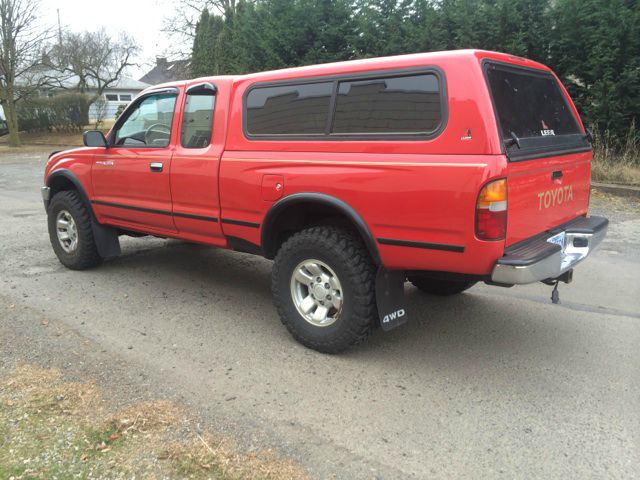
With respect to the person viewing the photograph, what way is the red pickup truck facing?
facing away from the viewer and to the left of the viewer

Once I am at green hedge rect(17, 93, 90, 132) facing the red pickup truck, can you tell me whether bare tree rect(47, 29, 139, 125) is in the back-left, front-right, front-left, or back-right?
back-left

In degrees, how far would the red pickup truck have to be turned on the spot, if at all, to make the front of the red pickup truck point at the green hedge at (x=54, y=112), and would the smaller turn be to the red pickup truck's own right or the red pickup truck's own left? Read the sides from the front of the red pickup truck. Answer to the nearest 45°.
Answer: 0° — it already faces it

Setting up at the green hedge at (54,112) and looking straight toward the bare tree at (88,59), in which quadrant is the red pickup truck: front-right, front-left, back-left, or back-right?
back-right
